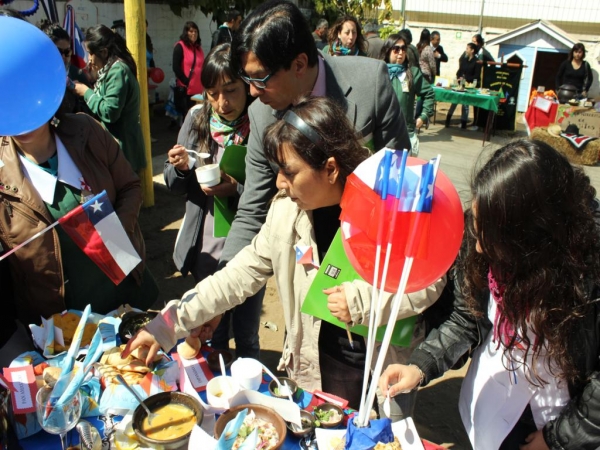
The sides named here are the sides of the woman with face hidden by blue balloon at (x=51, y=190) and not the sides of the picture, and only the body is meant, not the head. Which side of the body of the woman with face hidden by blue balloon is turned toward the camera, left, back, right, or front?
front

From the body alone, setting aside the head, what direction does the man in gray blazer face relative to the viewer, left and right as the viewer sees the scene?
facing the viewer and to the left of the viewer

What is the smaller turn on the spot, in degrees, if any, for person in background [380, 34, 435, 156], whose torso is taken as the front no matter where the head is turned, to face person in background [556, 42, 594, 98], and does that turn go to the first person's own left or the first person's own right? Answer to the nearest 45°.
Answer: approximately 135° to the first person's own left

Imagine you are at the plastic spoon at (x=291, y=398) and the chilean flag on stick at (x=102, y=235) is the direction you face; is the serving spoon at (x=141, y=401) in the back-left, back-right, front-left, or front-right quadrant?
front-left

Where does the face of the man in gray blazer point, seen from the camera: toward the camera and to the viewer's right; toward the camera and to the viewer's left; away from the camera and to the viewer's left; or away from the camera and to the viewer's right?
toward the camera and to the viewer's left

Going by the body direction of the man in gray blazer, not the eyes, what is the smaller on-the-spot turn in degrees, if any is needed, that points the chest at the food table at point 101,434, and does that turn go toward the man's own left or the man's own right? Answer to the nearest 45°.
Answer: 0° — they already face it

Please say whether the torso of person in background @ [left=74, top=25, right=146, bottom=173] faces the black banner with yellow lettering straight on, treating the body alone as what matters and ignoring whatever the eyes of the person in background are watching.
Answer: no

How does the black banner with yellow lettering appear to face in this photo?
toward the camera

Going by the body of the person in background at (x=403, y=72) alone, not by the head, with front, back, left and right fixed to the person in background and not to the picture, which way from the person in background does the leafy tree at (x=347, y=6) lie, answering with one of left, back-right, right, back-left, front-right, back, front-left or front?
back

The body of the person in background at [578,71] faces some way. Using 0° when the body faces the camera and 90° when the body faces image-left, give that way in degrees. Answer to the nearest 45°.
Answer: approximately 0°

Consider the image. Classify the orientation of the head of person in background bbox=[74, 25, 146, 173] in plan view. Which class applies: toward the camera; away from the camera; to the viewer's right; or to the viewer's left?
to the viewer's left

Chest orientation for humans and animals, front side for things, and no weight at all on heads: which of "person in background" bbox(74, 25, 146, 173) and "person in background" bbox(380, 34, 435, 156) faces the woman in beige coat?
"person in background" bbox(380, 34, 435, 156)

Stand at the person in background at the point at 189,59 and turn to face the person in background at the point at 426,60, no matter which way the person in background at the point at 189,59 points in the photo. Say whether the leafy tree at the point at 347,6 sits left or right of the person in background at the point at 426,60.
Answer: left

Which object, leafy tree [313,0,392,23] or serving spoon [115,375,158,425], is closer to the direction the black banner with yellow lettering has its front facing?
the serving spoon

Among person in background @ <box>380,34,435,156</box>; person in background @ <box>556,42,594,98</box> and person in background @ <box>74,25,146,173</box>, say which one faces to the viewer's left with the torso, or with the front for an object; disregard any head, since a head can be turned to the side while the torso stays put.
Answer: person in background @ <box>74,25,146,173</box>

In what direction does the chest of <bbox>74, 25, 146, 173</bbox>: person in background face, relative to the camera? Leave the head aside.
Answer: to the viewer's left

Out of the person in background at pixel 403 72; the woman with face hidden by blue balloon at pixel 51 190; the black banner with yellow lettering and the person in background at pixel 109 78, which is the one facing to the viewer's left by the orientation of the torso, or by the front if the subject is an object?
the person in background at pixel 109 78

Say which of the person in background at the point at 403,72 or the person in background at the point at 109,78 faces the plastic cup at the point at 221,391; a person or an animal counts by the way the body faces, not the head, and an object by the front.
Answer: the person in background at the point at 403,72
